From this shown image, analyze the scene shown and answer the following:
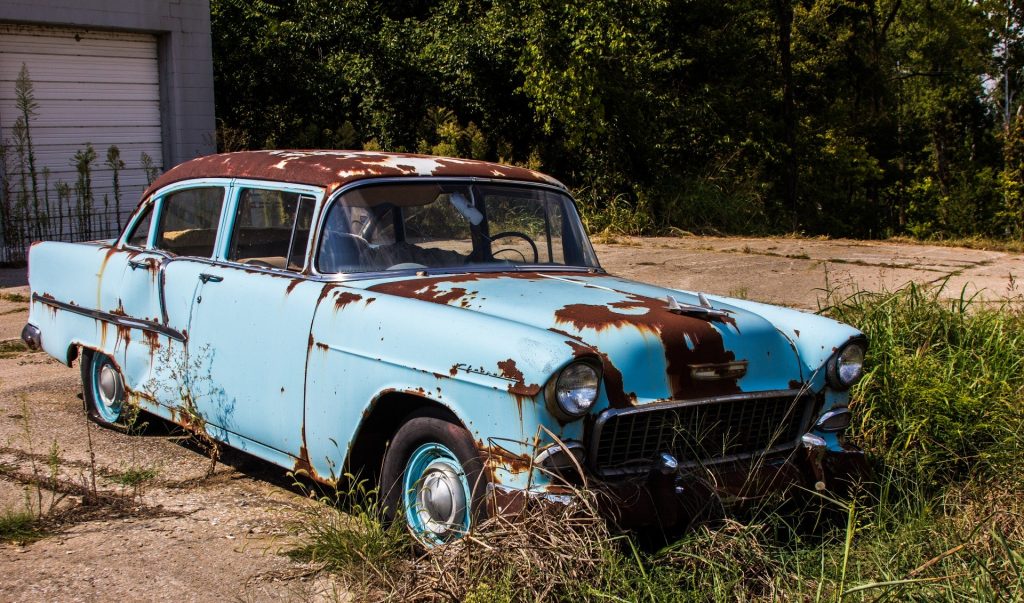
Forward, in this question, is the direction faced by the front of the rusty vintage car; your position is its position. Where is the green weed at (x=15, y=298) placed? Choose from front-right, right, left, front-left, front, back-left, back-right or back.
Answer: back

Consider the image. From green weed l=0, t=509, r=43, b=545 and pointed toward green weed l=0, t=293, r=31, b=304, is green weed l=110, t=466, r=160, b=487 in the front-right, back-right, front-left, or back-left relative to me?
front-right

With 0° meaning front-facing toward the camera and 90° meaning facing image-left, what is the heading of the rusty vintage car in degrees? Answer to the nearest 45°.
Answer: approximately 315°

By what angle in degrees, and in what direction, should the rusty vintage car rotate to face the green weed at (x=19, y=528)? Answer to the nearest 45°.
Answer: approximately 135° to its right

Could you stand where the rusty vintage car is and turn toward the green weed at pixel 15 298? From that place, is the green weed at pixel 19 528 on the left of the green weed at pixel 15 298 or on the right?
left
